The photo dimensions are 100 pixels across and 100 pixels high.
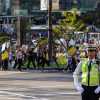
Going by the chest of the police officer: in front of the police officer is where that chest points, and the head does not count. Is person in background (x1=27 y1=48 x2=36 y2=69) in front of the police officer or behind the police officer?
behind

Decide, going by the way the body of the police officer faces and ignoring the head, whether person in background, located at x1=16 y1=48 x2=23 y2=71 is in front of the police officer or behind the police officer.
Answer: behind

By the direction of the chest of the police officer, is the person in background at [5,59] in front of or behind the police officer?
behind

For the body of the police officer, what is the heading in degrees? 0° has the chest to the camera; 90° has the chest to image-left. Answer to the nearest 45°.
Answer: approximately 0°
